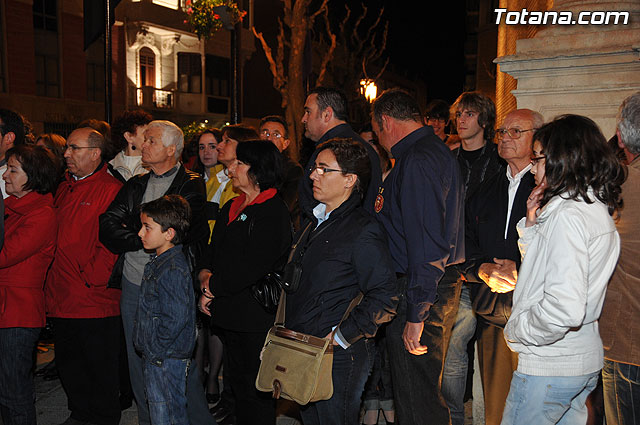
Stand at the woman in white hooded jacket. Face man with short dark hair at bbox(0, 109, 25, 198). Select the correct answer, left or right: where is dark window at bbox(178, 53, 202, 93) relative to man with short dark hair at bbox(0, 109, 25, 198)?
right

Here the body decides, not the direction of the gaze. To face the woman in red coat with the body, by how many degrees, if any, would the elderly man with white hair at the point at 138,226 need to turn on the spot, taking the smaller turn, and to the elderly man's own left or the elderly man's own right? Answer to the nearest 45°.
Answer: approximately 45° to the elderly man's own right

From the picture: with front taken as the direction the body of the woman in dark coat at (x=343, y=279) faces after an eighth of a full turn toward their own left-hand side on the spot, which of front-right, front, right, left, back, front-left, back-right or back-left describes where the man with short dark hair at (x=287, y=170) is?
back

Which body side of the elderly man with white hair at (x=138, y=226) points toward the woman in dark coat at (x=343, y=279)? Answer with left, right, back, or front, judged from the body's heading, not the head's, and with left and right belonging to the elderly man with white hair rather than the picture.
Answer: left

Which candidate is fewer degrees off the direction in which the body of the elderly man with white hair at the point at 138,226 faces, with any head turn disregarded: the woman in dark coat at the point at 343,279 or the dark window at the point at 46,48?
the woman in dark coat

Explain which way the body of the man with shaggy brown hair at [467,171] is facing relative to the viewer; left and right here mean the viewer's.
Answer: facing the viewer and to the left of the viewer
